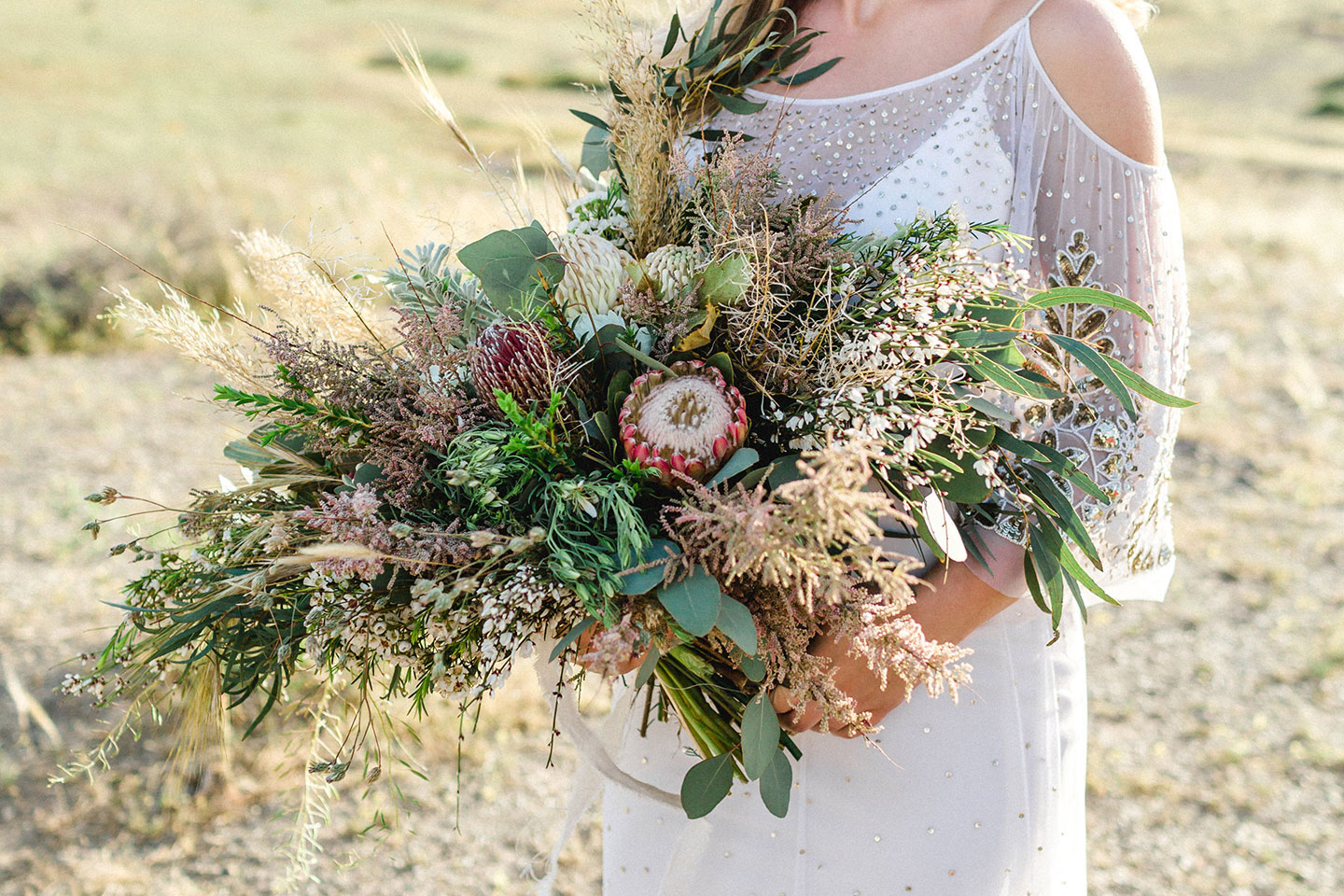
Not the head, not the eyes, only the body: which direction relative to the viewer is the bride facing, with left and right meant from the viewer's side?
facing the viewer and to the left of the viewer
